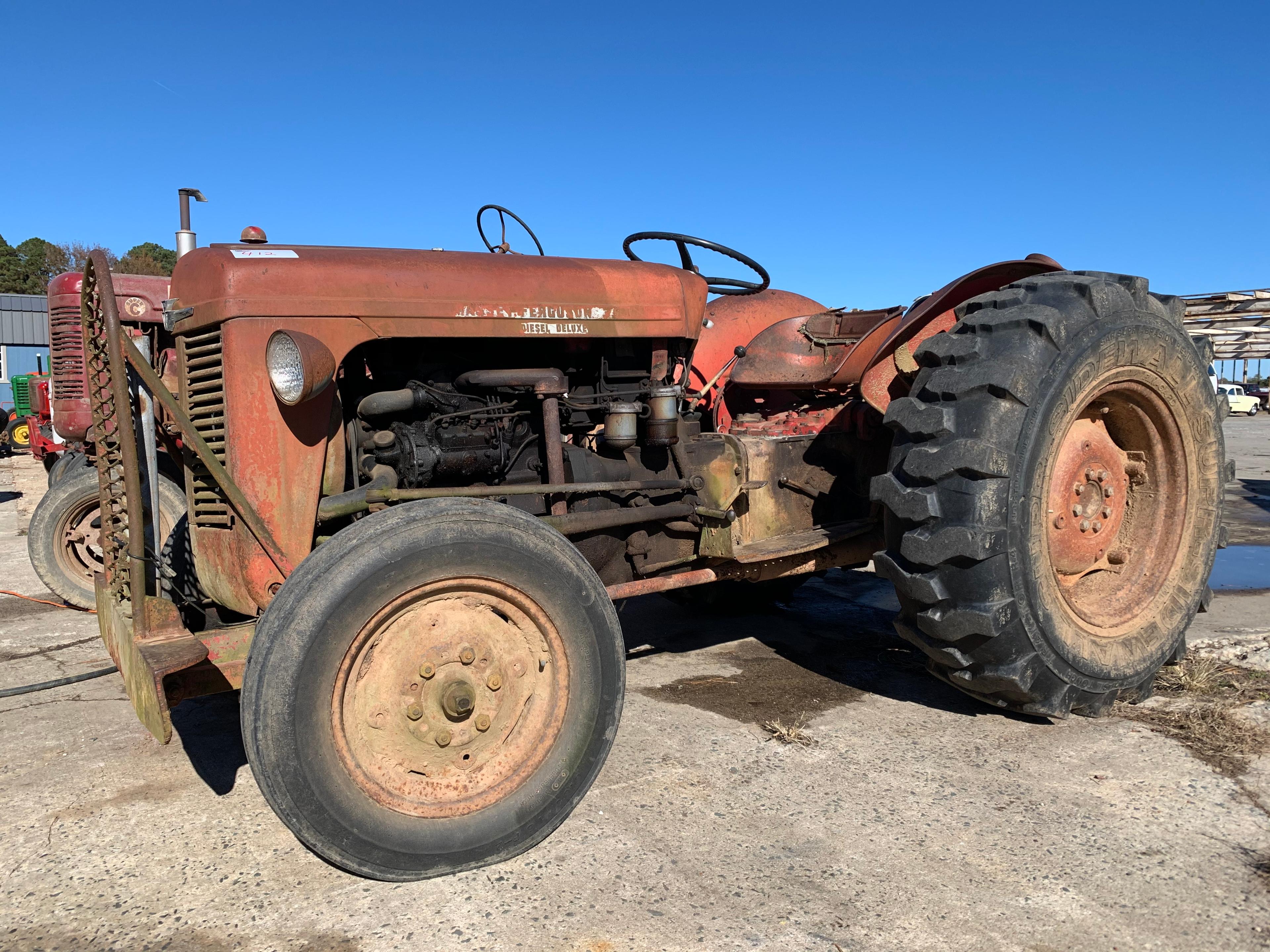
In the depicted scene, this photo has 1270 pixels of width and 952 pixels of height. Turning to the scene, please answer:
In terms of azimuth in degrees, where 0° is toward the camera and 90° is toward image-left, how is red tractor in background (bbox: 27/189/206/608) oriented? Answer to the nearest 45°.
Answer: approximately 45°

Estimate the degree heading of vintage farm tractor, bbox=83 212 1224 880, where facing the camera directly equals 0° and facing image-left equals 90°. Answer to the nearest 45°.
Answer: approximately 45°

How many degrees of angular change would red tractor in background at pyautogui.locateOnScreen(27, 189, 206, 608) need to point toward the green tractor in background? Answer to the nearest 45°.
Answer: approximately 135° to its right

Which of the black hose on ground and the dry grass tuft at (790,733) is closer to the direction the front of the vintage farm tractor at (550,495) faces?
the black hose on ground

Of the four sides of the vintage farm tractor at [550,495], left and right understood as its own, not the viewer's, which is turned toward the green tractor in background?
right

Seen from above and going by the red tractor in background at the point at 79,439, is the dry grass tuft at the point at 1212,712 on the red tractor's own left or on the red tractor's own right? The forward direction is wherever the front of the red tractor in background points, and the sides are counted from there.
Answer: on the red tractor's own left

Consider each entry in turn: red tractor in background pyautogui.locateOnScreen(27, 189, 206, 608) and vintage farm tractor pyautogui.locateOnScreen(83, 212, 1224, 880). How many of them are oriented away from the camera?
0

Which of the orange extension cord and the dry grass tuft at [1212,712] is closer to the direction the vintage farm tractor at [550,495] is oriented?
the orange extension cord

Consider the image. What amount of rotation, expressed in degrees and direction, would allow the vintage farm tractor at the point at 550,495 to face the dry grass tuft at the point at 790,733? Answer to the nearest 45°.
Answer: approximately 135° to its left

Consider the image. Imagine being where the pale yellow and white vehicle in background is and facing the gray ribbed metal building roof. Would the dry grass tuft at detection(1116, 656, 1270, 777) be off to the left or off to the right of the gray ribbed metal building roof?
left

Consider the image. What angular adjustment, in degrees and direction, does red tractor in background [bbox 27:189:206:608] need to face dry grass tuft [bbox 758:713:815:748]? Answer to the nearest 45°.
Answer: approximately 90° to its left

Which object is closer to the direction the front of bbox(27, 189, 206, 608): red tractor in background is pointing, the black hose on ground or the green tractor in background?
the black hose on ground
